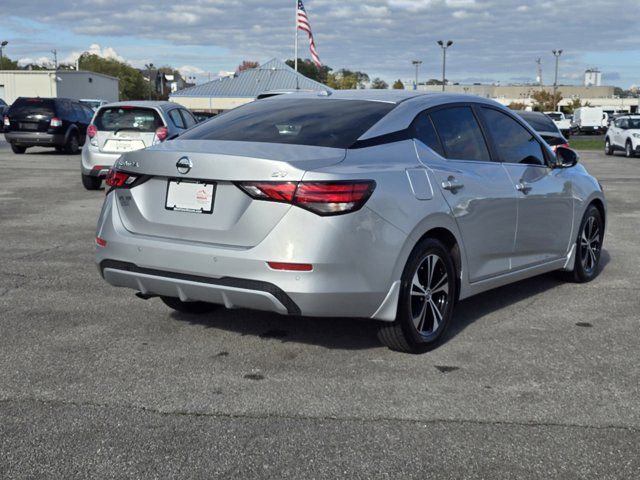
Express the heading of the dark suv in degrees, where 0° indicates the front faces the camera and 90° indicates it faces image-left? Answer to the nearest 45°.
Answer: approximately 225°

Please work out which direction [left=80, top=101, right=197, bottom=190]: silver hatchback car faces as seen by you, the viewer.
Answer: facing away from the viewer and to the right of the viewer

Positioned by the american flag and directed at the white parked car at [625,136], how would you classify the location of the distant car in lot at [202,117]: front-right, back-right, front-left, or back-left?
front-right

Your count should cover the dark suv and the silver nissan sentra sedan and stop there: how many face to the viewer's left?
0

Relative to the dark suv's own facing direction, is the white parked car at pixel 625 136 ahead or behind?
ahead

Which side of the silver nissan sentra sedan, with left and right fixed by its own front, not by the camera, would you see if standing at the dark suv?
left

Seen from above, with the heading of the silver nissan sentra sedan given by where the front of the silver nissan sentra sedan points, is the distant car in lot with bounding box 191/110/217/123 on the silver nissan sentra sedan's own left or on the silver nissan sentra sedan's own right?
on the silver nissan sentra sedan's own left

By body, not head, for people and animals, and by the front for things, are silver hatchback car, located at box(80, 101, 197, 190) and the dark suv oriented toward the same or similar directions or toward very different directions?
same or similar directions

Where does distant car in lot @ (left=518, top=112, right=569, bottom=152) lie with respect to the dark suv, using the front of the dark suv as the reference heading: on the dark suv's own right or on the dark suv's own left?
on the dark suv's own right

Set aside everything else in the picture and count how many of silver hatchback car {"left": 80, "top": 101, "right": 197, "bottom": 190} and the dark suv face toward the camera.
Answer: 0

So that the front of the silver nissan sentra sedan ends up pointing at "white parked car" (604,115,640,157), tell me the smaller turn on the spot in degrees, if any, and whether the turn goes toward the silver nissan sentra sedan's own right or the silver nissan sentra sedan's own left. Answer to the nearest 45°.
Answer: approximately 45° to the silver nissan sentra sedan's own left

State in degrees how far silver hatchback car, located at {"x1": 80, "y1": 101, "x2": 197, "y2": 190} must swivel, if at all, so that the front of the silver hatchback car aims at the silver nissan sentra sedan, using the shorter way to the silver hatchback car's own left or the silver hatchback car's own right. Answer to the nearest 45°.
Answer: approximately 135° to the silver hatchback car's own right

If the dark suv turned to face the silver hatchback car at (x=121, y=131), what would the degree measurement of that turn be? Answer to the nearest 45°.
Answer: approximately 135° to its right

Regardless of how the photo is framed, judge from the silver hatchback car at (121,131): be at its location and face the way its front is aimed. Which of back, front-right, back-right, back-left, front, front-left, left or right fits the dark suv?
front-left
